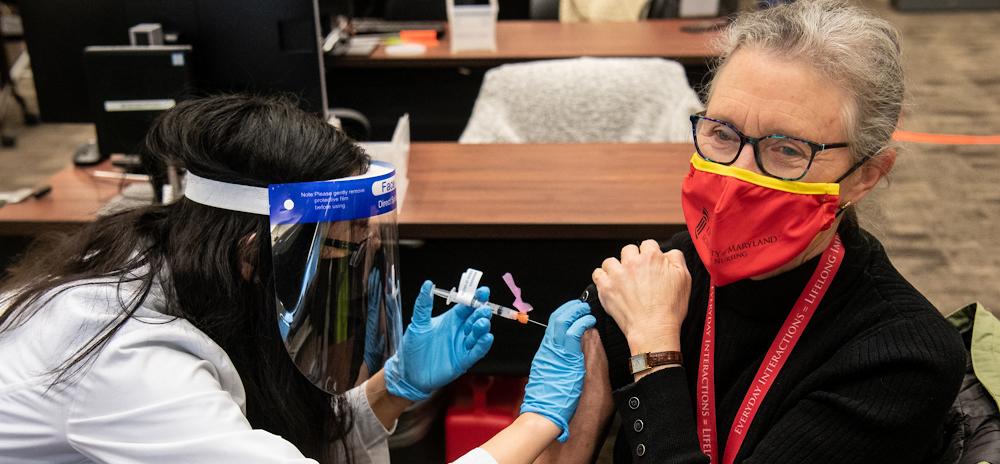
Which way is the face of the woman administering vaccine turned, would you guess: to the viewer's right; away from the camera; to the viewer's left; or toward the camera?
to the viewer's right

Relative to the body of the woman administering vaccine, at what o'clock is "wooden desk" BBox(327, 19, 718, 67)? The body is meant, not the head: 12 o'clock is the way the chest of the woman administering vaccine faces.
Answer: The wooden desk is roughly at 10 o'clock from the woman administering vaccine.

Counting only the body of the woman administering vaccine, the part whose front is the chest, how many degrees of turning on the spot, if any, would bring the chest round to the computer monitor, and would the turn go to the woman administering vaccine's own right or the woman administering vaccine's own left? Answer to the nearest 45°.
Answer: approximately 90° to the woman administering vaccine's own left

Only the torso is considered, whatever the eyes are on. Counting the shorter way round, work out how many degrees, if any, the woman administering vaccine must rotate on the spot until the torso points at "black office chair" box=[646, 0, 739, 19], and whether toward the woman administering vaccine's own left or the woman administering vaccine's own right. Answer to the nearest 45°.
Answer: approximately 45° to the woman administering vaccine's own left

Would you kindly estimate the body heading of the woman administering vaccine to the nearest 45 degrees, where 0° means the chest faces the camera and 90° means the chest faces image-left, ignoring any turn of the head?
approximately 270°

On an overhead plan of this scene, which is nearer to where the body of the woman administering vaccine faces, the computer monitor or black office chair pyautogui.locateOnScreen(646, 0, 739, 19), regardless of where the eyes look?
the black office chair
